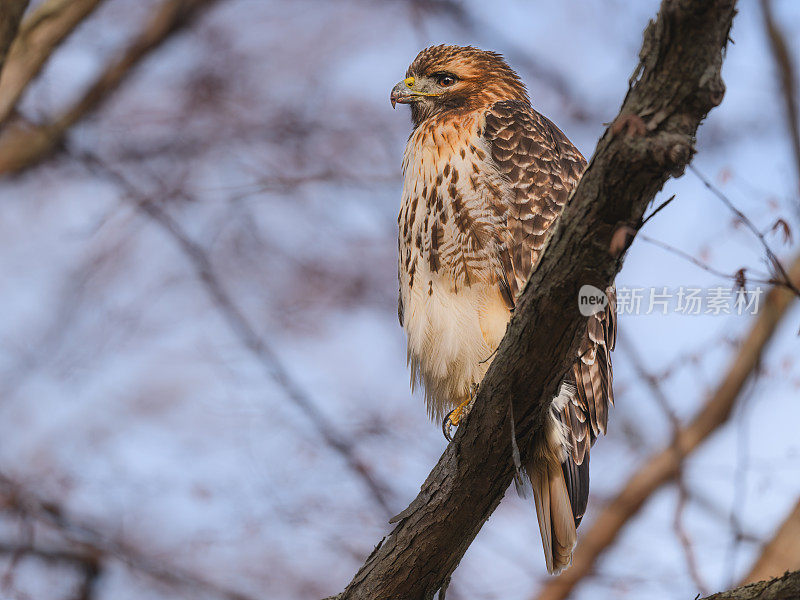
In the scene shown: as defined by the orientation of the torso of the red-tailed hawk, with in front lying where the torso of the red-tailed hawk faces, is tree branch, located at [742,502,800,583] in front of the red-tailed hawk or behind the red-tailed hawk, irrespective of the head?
behind

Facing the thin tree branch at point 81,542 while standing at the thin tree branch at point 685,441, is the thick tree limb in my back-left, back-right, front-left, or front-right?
front-left

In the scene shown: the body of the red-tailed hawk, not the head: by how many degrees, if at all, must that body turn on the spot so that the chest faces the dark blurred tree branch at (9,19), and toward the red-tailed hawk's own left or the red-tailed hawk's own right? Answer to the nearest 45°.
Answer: approximately 45° to the red-tailed hawk's own right

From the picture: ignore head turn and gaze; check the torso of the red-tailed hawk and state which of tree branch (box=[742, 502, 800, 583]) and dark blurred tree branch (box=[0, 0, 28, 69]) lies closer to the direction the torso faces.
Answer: the dark blurred tree branch

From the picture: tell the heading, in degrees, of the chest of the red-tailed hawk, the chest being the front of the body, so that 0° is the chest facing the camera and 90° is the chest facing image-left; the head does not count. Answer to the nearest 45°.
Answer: approximately 45°
